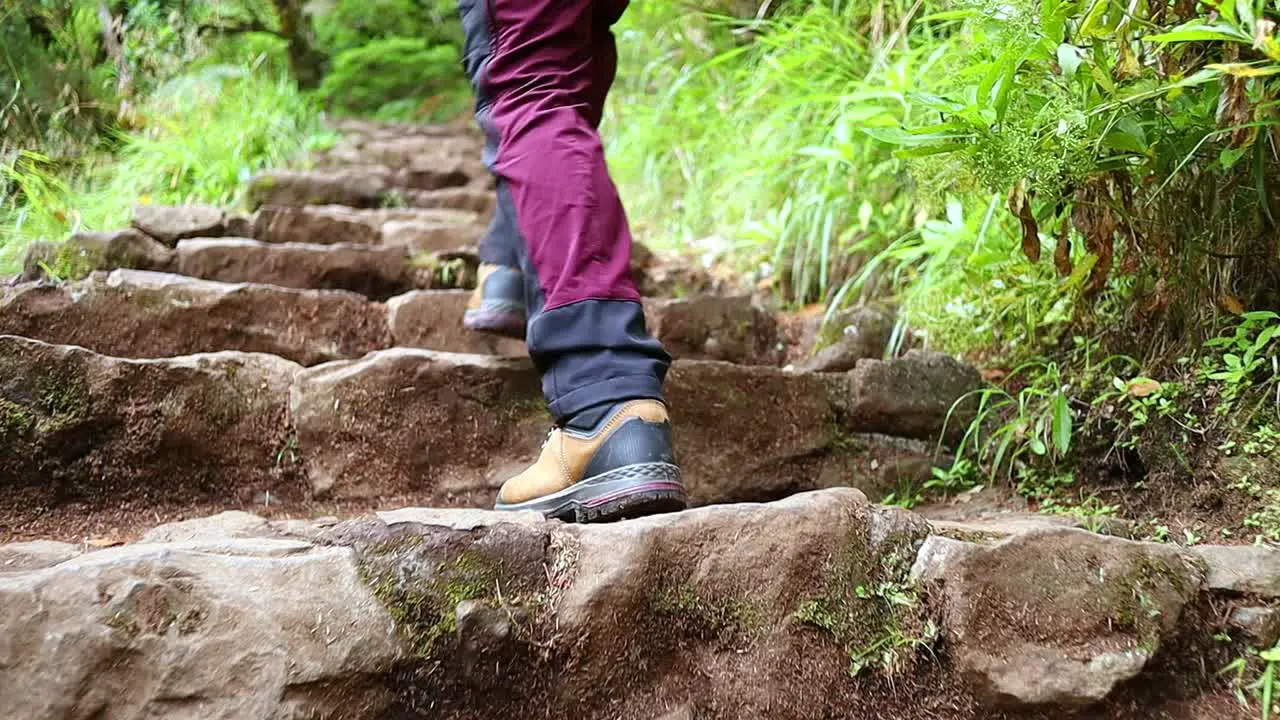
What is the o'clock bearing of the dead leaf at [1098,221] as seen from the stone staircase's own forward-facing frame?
The dead leaf is roughly at 8 o'clock from the stone staircase.

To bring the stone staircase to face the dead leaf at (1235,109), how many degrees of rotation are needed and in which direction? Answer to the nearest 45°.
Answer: approximately 90° to its left

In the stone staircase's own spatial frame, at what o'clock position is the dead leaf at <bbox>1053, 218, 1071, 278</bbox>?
The dead leaf is roughly at 8 o'clock from the stone staircase.

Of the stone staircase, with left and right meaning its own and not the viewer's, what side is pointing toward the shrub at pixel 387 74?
back

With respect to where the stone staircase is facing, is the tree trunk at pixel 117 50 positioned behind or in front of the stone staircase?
behind

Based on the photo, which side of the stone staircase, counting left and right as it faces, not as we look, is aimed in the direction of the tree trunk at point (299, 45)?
back

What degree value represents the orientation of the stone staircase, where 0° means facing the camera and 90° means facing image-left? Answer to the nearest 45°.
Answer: approximately 0°

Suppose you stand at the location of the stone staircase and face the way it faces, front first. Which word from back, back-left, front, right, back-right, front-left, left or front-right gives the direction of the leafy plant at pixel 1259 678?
left
